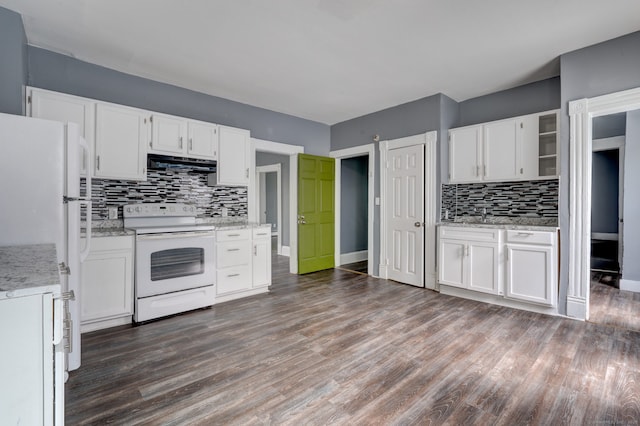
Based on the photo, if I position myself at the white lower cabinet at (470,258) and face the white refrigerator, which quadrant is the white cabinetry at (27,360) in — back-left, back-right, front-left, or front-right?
front-left

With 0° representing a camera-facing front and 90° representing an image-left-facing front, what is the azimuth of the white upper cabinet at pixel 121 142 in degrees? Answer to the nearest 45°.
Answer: approximately 315°

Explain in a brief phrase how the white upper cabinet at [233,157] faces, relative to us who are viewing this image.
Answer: facing the viewer and to the right of the viewer

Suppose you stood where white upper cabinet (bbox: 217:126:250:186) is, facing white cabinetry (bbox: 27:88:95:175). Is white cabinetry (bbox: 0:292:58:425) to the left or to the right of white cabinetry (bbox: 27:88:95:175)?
left

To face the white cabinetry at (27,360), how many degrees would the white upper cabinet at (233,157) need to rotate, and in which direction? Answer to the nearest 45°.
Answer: approximately 45° to its right

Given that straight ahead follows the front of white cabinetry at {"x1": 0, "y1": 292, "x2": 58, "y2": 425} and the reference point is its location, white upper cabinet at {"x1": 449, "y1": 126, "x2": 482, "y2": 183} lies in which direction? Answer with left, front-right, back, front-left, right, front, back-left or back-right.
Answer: front

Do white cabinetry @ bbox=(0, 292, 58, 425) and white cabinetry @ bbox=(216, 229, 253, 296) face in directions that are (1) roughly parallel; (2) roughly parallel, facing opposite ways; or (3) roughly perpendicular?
roughly perpendicular

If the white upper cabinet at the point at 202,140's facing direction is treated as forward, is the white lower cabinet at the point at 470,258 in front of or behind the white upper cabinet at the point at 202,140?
in front

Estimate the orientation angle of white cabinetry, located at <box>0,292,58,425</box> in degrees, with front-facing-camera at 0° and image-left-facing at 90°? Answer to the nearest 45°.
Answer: approximately 270°

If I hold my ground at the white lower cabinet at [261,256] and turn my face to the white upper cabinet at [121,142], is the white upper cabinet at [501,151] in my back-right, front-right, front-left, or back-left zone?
back-left

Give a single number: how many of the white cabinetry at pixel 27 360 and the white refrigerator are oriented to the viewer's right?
2

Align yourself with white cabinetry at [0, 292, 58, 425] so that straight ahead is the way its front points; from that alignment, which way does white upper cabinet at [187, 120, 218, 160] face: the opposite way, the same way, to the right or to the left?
to the right

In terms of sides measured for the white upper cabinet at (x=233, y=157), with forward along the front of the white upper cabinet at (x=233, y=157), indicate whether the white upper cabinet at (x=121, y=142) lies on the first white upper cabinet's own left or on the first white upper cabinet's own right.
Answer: on the first white upper cabinet's own right

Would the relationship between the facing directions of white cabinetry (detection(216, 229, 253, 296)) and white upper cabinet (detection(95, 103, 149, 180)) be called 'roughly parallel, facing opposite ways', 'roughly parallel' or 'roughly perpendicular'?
roughly parallel

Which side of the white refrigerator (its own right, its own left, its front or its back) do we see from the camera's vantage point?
right
